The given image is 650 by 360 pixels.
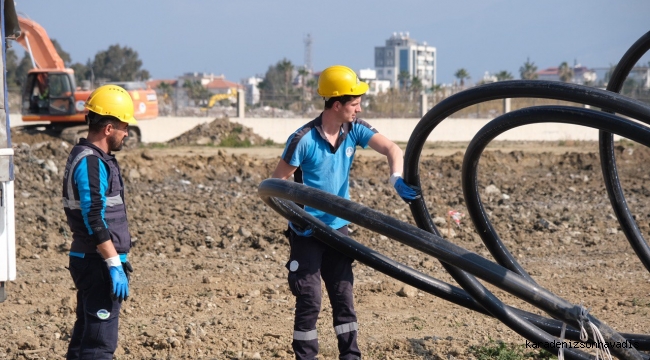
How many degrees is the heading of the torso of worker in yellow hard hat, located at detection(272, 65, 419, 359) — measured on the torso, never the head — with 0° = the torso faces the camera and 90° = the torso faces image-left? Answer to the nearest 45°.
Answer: approximately 315°

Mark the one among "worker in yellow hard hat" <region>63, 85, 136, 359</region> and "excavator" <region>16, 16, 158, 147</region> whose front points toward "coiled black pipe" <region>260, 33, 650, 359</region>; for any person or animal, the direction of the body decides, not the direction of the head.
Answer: the worker in yellow hard hat

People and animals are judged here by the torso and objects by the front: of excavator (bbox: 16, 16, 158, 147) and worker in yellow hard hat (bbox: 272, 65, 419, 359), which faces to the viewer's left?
the excavator

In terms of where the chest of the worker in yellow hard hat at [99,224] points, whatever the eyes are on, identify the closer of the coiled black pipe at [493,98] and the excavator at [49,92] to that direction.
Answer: the coiled black pipe

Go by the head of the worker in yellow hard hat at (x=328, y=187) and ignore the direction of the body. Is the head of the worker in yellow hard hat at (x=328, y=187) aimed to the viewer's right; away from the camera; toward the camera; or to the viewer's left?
to the viewer's right

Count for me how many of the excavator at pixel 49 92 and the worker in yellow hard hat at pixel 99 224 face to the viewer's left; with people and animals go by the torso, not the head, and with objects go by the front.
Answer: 1

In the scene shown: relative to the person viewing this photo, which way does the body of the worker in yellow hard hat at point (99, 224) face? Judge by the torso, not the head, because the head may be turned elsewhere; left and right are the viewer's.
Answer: facing to the right of the viewer

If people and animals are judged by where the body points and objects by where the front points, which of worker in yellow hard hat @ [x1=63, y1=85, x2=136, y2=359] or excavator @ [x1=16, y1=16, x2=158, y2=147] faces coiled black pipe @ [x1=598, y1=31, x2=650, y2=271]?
the worker in yellow hard hat

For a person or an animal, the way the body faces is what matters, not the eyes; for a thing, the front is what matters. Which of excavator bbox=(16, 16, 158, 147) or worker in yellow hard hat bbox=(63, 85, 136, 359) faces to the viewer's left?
the excavator

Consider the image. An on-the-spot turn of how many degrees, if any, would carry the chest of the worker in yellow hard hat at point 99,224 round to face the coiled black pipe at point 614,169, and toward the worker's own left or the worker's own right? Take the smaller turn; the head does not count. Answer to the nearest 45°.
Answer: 0° — they already face it

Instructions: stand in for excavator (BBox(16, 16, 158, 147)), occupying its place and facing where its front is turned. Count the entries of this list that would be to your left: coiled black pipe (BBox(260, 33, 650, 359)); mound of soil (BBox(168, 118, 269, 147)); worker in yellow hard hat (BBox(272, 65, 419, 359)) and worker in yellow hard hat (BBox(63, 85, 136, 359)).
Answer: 3

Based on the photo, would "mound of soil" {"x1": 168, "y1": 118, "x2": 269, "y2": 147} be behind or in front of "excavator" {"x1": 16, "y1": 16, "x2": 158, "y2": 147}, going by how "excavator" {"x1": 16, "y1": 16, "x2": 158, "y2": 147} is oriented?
behind

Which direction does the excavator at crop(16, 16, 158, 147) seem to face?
to the viewer's left

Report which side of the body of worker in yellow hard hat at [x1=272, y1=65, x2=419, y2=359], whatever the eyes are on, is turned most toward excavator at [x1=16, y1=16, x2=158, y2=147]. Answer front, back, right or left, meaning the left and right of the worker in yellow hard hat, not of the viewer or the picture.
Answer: back

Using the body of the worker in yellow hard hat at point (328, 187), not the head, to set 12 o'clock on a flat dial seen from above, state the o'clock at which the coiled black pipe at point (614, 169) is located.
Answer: The coiled black pipe is roughly at 10 o'clock from the worker in yellow hard hat.

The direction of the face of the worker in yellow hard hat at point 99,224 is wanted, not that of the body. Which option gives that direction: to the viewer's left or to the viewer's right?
to the viewer's right

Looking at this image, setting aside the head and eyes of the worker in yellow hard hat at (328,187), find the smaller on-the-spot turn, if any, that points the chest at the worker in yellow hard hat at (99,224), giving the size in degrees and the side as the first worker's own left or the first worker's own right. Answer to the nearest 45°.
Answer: approximately 90° to the first worker's own right
